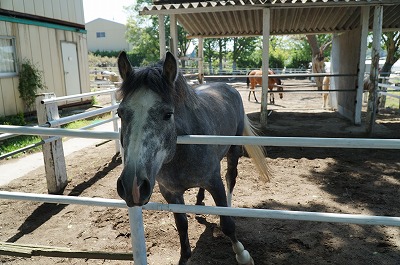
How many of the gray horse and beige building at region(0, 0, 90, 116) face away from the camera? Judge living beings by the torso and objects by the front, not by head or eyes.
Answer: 0

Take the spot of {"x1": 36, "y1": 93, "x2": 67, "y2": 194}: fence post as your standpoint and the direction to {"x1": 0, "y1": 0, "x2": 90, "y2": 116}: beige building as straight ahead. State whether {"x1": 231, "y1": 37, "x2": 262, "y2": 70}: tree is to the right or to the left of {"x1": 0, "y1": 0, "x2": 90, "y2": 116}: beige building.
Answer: right

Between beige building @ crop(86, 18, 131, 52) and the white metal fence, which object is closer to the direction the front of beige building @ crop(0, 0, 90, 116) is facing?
the white metal fence

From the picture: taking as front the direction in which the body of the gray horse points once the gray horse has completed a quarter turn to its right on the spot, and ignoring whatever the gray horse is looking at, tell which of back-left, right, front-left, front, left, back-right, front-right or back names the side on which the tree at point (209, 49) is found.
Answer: front-right

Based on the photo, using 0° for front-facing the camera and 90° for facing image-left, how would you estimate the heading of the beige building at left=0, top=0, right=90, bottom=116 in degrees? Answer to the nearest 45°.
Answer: approximately 315°

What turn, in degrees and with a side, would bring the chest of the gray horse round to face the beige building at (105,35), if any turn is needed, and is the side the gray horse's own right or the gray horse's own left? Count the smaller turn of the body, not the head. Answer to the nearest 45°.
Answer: approximately 135° to the gray horse's own right

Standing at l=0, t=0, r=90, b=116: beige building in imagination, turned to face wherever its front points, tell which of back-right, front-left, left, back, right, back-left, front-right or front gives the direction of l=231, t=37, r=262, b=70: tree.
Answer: left

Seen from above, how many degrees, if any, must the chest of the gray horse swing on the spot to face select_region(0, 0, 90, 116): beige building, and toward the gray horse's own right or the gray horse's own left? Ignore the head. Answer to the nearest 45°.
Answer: approximately 90° to the gray horse's own right

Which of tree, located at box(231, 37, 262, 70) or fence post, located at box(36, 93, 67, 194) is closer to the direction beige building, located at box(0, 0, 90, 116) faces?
the fence post

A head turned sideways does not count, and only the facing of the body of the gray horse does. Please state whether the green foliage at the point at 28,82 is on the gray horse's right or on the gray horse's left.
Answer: on the gray horse's right

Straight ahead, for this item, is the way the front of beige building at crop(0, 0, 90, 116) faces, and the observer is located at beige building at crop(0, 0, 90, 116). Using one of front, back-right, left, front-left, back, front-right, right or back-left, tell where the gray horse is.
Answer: front-right

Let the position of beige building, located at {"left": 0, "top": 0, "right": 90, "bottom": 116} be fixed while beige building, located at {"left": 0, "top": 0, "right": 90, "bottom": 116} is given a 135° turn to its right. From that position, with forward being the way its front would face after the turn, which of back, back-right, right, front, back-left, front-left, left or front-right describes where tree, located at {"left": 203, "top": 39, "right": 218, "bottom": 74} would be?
back-right
